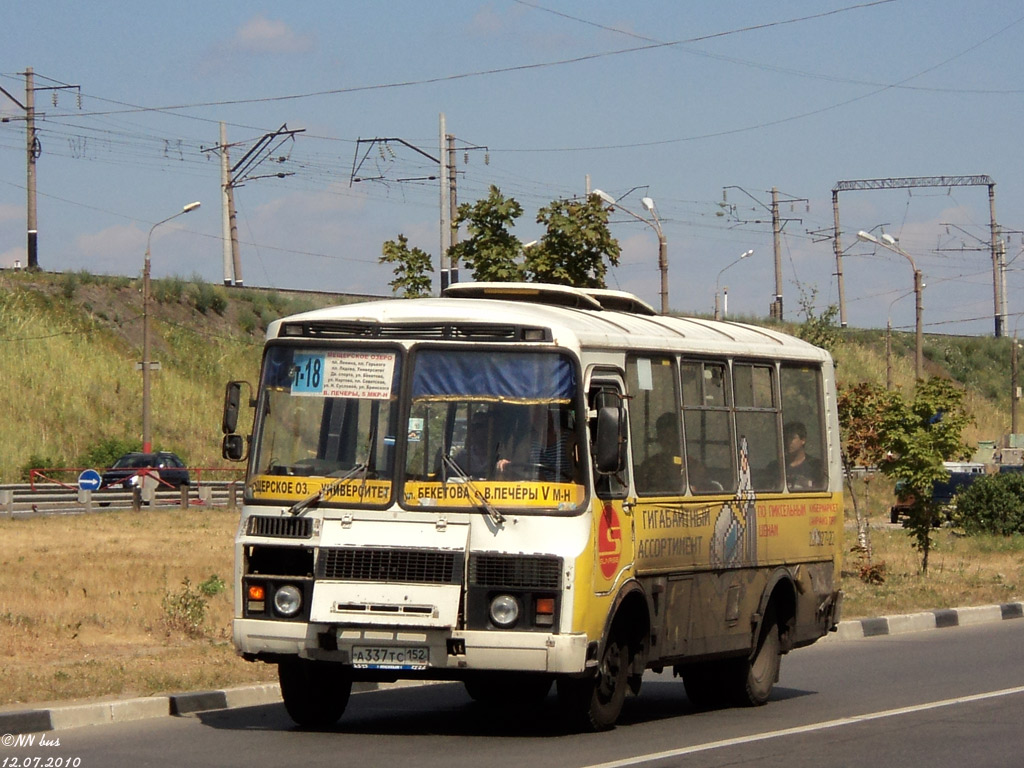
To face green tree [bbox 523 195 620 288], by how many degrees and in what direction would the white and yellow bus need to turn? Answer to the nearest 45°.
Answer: approximately 135° to its right

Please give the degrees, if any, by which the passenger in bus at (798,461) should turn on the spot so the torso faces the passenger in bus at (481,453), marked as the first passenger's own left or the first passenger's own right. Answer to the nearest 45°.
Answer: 0° — they already face them

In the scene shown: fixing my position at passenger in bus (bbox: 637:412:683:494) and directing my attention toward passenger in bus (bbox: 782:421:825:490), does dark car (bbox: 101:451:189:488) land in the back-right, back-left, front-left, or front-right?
front-left

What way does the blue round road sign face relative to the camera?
toward the camera

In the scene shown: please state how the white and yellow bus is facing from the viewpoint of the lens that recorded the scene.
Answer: facing the viewer and to the left of the viewer

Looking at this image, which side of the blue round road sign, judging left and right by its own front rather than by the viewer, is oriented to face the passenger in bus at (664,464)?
front

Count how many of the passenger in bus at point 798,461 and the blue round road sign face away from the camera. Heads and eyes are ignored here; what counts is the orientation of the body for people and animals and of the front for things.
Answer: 0

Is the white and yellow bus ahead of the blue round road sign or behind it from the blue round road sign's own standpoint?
ahead

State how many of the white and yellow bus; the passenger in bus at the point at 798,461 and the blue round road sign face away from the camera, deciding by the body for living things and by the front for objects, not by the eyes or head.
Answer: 0

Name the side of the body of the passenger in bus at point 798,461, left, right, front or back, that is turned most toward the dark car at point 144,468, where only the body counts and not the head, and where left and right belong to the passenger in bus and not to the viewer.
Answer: right

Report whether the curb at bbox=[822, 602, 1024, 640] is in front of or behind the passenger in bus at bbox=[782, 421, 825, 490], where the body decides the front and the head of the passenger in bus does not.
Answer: behind

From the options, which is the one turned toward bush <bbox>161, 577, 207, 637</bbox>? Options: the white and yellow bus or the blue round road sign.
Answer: the blue round road sign

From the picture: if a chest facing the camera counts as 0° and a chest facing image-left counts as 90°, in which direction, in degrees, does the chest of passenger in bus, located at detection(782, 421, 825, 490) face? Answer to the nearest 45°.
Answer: approximately 45°

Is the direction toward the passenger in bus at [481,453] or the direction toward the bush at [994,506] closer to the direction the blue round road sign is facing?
the passenger in bus
